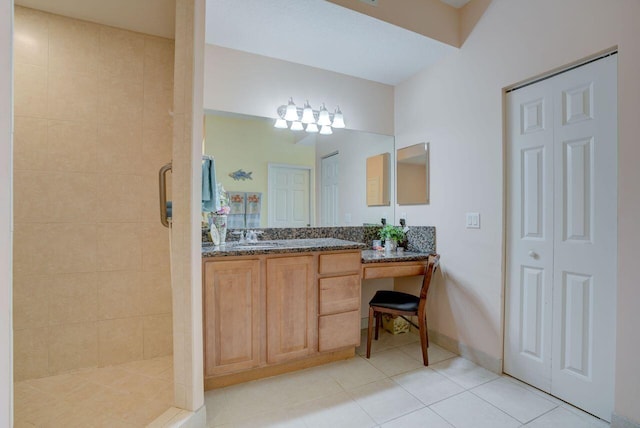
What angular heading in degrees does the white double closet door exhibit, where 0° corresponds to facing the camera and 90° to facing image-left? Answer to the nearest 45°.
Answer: approximately 45°

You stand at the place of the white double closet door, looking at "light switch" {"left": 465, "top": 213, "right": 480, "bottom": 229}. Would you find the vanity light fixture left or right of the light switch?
left
